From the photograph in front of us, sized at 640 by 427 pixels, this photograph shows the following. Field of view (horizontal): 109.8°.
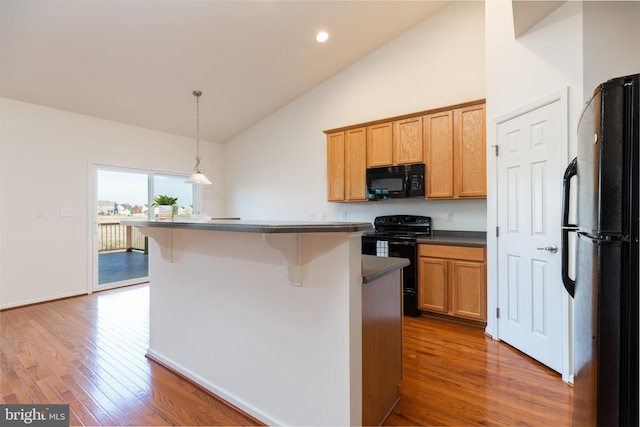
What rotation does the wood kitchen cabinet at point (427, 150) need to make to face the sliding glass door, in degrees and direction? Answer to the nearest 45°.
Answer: approximately 45° to its right

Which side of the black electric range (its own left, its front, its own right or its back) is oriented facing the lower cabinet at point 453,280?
left

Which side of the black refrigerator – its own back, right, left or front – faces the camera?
left

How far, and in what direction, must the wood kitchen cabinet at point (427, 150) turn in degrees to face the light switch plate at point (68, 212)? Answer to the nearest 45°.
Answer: approximately 45° to its right

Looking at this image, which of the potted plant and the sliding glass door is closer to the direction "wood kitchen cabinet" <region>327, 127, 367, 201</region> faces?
the potted plant

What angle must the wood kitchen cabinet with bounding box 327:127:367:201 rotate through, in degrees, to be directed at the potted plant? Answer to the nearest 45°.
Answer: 0° — it already faces it

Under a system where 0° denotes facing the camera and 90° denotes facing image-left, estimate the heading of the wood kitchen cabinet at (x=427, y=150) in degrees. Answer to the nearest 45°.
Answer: approximately 45°

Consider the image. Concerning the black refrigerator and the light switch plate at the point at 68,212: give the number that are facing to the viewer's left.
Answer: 1

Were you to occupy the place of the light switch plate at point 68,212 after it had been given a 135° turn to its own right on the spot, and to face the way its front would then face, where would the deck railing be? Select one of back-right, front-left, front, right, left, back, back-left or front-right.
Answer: right

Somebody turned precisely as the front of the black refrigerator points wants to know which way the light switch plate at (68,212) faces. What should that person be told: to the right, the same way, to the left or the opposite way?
the opposite way
